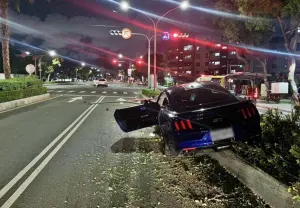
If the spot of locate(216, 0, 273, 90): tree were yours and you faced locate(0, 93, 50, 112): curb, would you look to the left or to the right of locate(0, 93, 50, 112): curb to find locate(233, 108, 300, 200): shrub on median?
left

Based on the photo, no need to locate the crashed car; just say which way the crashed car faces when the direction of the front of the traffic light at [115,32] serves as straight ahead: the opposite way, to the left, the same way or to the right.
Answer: the opposite way

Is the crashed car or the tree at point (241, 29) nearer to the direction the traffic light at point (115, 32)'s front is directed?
the crashed car

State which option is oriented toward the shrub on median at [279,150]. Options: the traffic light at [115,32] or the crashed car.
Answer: the traffic light

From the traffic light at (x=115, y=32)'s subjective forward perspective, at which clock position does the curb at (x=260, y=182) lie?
The curb is roughly at 12 o'clock from the traffic light.

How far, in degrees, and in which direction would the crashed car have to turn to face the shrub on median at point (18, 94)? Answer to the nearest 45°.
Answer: approximately 45° to its left

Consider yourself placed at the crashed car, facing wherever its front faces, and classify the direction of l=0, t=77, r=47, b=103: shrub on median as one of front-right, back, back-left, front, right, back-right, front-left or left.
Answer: front-left

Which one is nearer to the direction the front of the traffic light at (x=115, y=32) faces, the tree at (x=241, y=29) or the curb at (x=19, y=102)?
the curb

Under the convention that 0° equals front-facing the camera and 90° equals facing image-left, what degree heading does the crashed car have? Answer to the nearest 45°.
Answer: approximately 180°

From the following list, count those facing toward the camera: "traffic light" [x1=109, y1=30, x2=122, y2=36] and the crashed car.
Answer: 1

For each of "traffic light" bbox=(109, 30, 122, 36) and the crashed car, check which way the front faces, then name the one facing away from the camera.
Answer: the crashed car
